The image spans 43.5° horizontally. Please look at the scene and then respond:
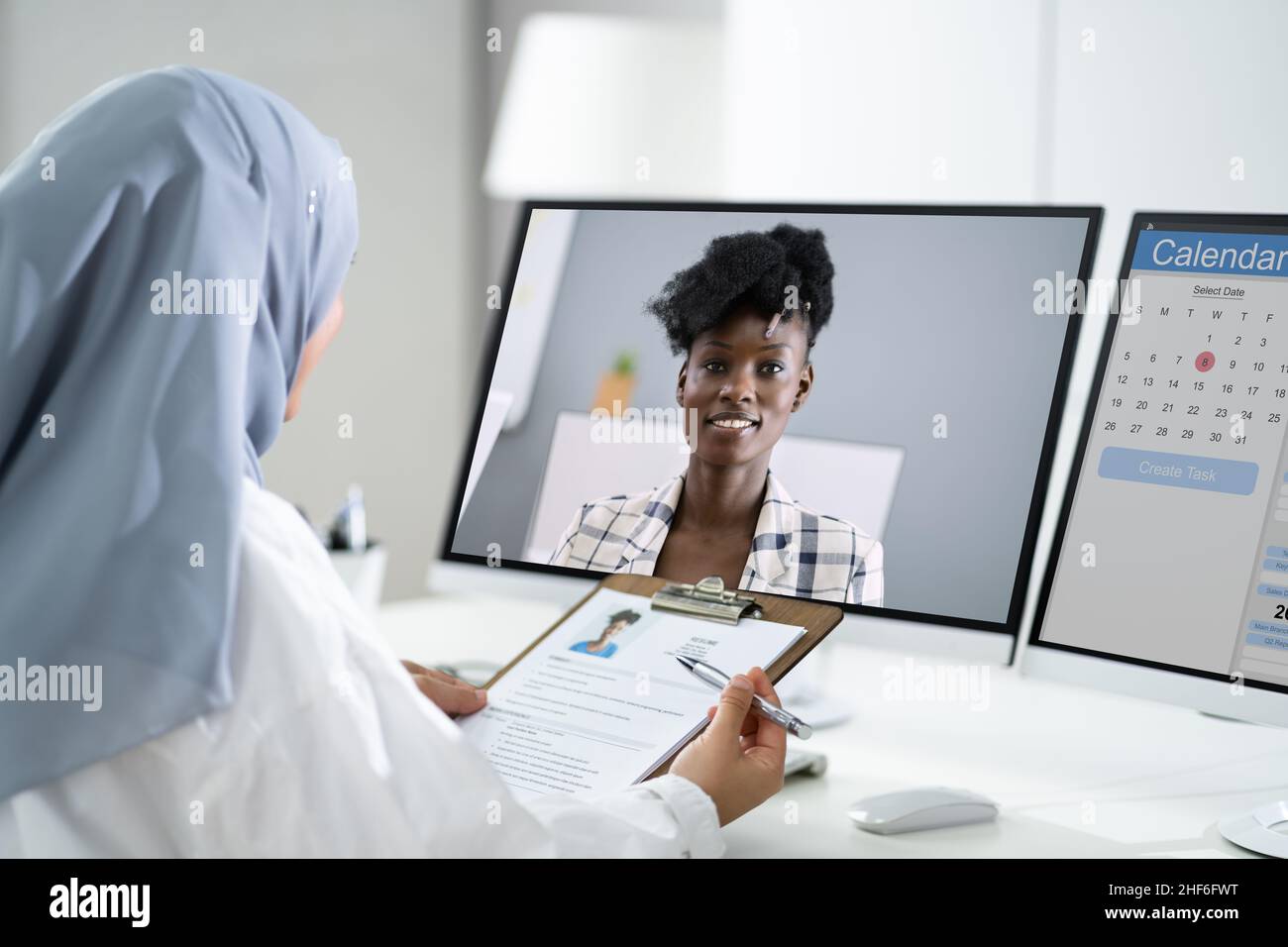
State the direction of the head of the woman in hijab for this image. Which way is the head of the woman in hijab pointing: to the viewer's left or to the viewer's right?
to the viewer's right

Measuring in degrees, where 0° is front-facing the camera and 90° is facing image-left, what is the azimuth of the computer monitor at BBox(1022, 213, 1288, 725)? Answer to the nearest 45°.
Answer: approximately 45°

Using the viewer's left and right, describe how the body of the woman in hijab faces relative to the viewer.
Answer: facing away from the viewer and to the right of the viewer

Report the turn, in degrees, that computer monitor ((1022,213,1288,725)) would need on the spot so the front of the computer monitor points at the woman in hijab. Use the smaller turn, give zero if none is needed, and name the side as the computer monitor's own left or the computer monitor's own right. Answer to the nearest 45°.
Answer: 0° — it already faces them

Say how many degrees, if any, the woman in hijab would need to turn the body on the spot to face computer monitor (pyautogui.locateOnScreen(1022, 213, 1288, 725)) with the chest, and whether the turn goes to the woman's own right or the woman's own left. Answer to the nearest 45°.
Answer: approximately 45° to the woman's own right
